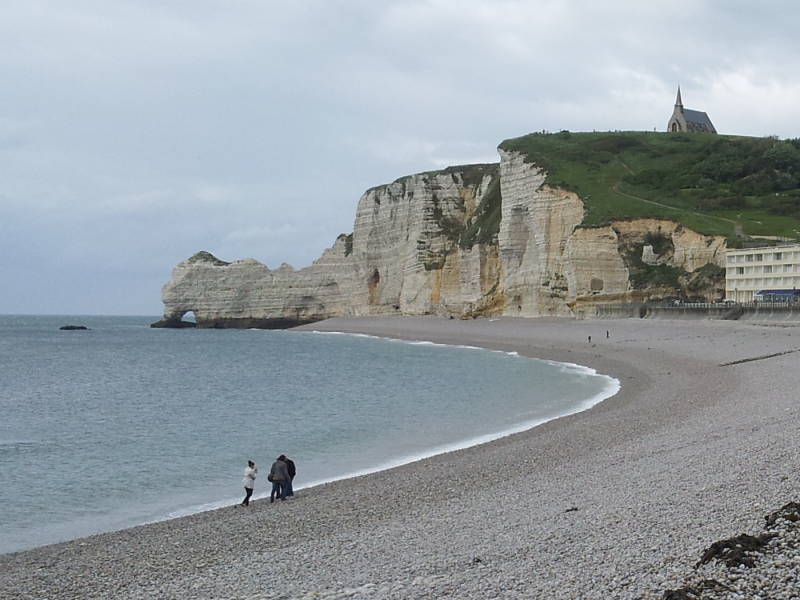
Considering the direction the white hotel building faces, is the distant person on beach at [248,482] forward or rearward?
forward

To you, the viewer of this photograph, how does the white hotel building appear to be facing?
facing the viewer and to the left of the viewer

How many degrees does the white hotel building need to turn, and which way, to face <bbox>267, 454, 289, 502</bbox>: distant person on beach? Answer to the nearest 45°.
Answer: approximately 45° to its left

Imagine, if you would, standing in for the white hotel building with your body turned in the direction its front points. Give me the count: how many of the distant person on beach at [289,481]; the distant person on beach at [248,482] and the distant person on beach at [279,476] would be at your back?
0

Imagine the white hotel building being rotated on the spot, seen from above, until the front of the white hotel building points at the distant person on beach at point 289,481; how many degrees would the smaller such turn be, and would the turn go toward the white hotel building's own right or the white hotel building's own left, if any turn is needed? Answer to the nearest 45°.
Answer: approximately 45° to the white hotel building's own left

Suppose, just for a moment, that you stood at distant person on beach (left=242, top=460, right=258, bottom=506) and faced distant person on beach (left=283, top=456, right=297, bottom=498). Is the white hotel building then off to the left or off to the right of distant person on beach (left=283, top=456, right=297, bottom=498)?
left
